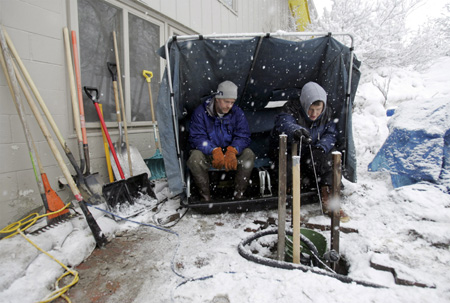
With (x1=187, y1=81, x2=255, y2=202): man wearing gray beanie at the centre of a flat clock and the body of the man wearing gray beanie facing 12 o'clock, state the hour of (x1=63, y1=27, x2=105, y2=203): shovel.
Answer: The shovel is roughly at 3 o'clock from the man wearing gray beanie.

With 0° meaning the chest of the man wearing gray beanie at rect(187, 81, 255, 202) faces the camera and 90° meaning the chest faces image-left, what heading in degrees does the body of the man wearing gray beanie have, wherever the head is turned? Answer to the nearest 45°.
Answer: approximately 0°

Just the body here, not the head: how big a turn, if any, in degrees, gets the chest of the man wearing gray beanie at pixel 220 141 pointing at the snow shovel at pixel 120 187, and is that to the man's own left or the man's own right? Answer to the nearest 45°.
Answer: approximately 90° to the man's own right

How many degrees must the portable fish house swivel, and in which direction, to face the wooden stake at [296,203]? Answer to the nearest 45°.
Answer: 0° — it already faces it

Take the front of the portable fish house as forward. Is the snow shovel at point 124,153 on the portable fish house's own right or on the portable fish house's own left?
on the portable fish house's own right

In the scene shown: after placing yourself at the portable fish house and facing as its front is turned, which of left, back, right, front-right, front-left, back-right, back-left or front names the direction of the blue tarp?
left

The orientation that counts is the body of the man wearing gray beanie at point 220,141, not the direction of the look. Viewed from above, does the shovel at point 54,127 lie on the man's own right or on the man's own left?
on the man's own right

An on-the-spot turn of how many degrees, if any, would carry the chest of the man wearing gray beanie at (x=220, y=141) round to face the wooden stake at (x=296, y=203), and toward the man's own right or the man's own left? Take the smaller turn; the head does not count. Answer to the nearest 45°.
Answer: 0° — they already face it

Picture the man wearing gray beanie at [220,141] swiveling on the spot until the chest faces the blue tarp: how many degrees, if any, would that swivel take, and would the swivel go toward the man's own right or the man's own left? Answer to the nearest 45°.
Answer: approximately 90° to the man's own left

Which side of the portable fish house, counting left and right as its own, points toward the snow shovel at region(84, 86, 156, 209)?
right
